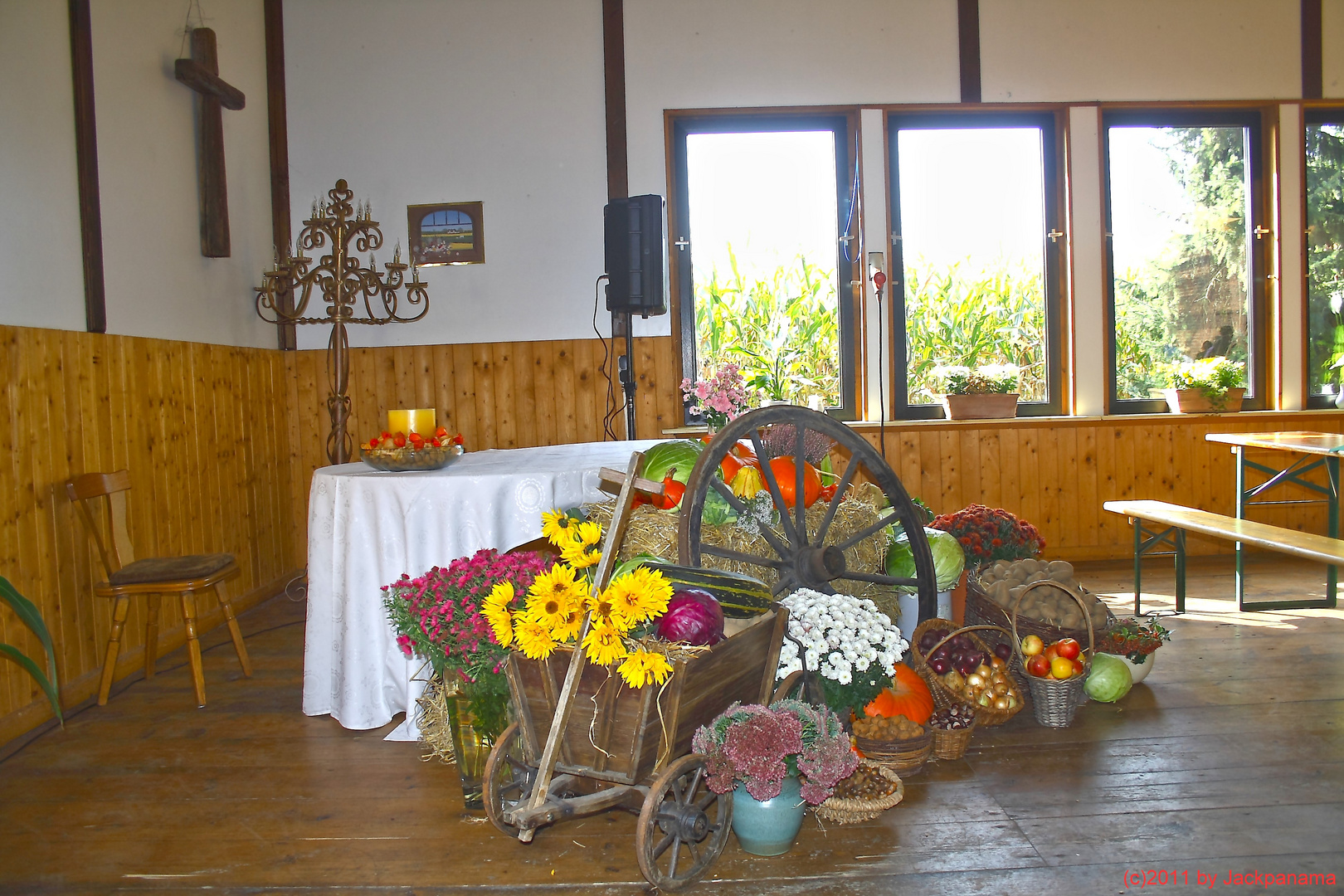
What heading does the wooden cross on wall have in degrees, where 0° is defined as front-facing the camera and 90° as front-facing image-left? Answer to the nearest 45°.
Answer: approximately 315°

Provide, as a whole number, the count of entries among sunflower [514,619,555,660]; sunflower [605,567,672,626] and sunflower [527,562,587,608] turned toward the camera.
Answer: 3

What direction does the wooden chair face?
to the viewer's right

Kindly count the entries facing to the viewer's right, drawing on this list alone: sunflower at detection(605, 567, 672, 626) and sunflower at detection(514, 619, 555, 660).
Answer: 0

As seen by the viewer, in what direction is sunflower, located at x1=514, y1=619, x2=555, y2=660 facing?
toward the camera

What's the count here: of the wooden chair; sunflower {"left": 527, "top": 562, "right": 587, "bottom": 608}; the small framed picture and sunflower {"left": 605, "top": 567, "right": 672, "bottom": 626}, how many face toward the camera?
3

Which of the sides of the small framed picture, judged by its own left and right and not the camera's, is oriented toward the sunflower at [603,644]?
front

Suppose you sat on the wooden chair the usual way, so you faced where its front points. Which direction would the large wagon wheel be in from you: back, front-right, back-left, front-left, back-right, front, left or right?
front-right

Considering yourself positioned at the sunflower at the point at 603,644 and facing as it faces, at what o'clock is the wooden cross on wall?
The wooden cross on wall is roughly at 5 o'clock from the sunflower.

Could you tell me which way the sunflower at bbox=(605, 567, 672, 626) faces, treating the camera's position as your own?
facing the viewer

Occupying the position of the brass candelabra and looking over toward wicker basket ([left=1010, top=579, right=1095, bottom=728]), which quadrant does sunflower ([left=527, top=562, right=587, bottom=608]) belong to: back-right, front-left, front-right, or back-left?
front-right

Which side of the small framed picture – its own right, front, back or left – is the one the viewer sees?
front

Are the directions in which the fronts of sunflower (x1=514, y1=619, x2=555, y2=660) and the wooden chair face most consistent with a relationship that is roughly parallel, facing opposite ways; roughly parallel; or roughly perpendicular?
roughly perpendicular

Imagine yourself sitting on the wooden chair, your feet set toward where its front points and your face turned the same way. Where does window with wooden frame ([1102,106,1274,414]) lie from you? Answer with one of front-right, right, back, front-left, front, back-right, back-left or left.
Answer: front

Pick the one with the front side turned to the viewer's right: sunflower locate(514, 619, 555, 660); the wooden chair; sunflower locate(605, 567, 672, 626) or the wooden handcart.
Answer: the wooden chair
